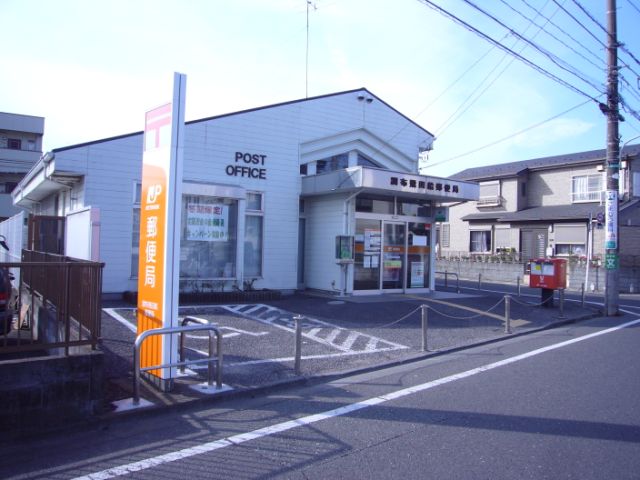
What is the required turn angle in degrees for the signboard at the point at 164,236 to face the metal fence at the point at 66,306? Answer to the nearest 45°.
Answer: approximately 45° to its right

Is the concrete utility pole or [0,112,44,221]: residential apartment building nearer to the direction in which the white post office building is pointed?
the concrete utility pole

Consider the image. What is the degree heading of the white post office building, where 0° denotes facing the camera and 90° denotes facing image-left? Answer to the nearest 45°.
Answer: approximately 315°

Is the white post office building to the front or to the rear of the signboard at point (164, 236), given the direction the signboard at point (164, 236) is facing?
to the rear

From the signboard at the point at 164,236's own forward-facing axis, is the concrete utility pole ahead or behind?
behind

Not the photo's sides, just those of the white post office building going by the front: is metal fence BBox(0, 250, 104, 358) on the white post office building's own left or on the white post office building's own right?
on the white post office building's own right

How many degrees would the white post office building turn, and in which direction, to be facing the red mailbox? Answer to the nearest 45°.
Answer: approximately 45° to its left

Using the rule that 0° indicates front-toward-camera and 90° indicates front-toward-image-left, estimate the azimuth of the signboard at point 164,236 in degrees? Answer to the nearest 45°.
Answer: approximately 45°

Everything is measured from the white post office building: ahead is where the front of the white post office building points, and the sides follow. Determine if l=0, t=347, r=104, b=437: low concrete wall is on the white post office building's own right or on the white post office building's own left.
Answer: on the white post office building's own right

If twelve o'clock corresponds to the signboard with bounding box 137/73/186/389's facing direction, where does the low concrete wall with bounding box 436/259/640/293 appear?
The low concrete wall is roughly at 6 o'clock from the signboard.
